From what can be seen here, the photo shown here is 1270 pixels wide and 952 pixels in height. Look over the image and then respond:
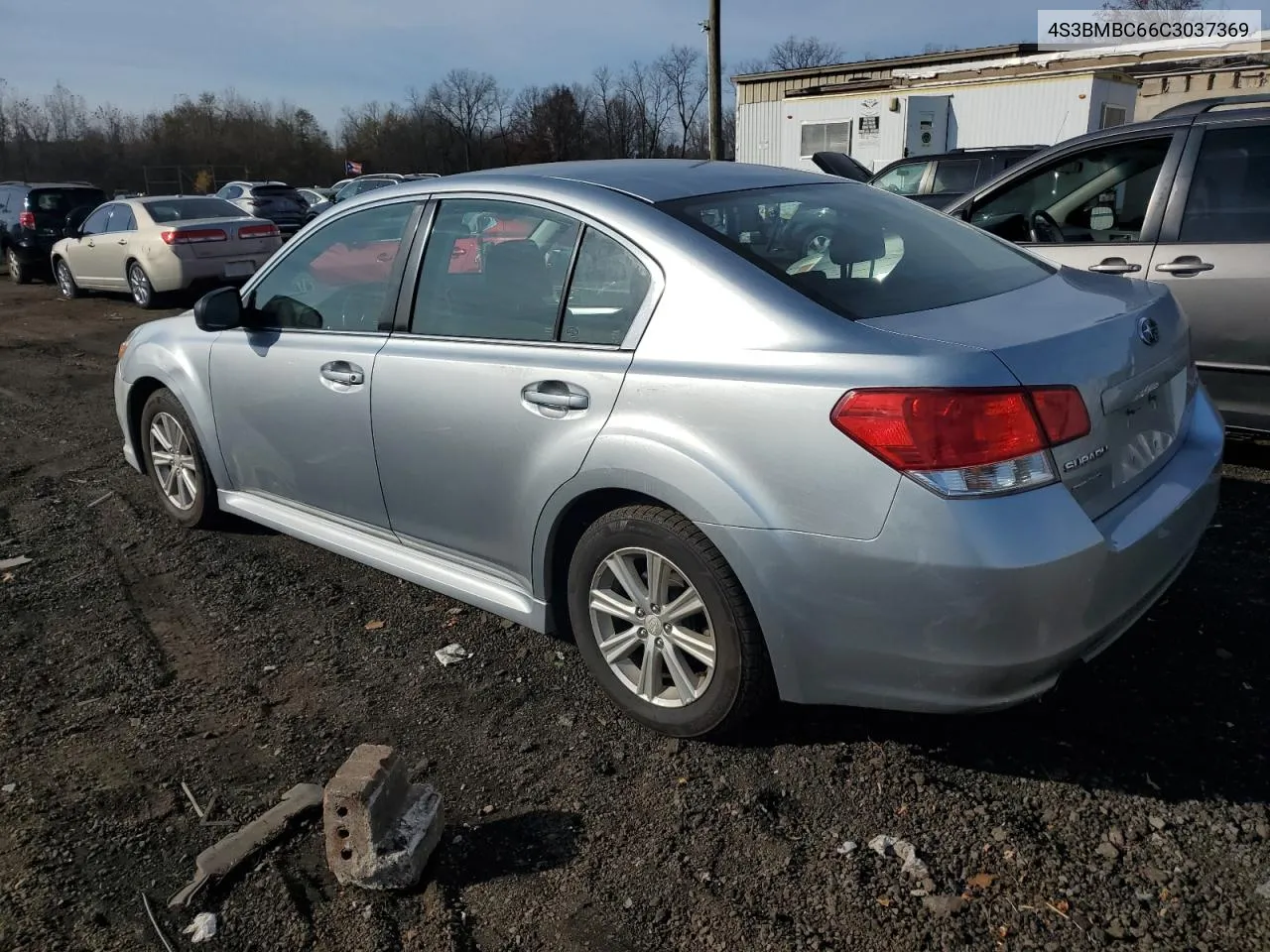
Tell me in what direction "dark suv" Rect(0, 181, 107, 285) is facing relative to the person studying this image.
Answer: facing away from the viewer and to the left of the viewer

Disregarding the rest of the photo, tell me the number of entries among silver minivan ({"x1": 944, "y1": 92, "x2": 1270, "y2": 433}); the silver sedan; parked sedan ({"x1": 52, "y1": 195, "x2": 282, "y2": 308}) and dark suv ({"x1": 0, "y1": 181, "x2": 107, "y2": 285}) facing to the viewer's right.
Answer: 0

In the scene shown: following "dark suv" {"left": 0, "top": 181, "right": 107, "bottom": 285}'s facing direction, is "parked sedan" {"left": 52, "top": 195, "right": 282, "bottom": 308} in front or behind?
behind

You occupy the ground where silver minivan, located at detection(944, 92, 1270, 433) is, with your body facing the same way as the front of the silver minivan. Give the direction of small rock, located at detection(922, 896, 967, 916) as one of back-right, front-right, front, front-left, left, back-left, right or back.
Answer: left

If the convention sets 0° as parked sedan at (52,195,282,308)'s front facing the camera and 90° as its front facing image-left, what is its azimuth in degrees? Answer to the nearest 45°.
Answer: approximately 135°

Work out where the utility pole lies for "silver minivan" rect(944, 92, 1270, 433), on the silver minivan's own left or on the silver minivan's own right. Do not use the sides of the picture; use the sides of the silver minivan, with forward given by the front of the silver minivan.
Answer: on the silver minivan's own right

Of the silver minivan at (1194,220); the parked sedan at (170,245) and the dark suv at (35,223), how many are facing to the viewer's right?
0

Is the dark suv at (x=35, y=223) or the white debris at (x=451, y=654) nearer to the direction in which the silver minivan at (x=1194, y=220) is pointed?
the dark suv

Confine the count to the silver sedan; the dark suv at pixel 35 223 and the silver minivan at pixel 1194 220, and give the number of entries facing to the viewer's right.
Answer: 0

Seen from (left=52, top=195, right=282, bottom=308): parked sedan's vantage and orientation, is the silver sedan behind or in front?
behind

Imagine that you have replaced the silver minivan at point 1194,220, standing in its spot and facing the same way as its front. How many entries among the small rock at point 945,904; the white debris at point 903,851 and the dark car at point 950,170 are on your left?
2

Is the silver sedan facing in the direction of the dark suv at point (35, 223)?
yes

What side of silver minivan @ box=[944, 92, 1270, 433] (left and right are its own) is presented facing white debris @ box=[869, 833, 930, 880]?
left

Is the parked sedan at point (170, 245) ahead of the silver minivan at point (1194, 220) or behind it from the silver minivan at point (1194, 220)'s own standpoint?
ahead

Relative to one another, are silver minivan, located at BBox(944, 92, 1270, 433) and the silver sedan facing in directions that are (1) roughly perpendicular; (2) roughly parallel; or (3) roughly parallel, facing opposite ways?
roughly parallel

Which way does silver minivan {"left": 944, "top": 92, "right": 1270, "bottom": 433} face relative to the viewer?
to the viewer's left

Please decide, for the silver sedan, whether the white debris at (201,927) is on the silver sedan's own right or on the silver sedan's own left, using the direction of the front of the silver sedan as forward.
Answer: on the silver sedan's own left
